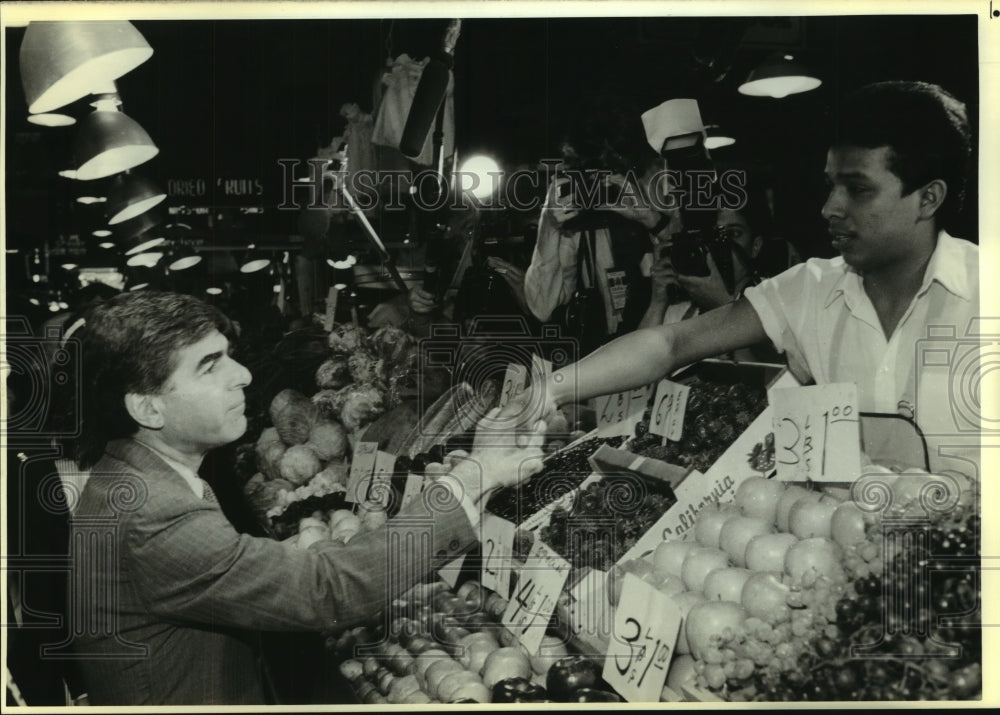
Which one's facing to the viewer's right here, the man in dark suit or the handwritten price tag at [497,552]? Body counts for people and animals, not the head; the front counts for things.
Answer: the man in dark suit

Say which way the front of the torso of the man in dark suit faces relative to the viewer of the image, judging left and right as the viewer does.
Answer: facing to the right of the viewer

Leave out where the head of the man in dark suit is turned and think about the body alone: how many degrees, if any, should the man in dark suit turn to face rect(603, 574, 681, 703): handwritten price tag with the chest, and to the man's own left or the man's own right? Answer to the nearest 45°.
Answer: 0° — they already face it

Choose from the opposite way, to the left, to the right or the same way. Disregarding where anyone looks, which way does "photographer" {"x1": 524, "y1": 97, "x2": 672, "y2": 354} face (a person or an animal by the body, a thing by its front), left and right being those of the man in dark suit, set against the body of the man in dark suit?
to the right

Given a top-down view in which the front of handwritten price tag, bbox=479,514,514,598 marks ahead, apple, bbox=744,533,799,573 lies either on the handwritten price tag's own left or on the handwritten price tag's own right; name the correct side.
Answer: on the handwritten price tag's own left

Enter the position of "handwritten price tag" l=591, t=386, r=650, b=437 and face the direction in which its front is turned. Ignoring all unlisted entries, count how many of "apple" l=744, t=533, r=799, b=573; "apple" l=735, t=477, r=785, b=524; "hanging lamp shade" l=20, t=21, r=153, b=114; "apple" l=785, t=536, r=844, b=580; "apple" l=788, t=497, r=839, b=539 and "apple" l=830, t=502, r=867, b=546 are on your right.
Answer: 1

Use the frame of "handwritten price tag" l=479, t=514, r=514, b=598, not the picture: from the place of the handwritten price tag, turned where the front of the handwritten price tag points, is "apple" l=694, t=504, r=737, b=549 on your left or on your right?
on your left

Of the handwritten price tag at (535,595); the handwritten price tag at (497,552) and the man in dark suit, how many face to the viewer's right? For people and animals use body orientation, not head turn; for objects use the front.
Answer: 1

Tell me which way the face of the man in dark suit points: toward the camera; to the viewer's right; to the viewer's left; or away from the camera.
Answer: to the viewer's right

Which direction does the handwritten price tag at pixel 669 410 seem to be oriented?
toward the camera

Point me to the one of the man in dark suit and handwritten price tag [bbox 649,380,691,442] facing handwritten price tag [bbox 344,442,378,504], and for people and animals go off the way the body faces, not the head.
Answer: the man in dark suit

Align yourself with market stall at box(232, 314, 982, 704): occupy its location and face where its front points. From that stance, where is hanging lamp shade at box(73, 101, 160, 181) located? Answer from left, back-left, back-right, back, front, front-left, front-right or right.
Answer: front-right

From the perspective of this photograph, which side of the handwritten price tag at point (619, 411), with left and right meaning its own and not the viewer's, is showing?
front

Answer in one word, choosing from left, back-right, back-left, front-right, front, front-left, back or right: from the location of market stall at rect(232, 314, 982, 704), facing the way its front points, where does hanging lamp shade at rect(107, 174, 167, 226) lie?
front-right

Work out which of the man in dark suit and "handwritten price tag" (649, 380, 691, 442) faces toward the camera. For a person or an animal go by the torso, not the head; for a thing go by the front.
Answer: the handwritten price tag

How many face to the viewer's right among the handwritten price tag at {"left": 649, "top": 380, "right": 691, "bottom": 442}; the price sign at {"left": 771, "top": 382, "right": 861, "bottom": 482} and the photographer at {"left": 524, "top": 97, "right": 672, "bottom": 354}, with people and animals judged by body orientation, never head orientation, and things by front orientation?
0

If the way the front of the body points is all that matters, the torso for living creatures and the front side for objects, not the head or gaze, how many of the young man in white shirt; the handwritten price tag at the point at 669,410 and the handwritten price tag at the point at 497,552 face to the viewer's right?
0
